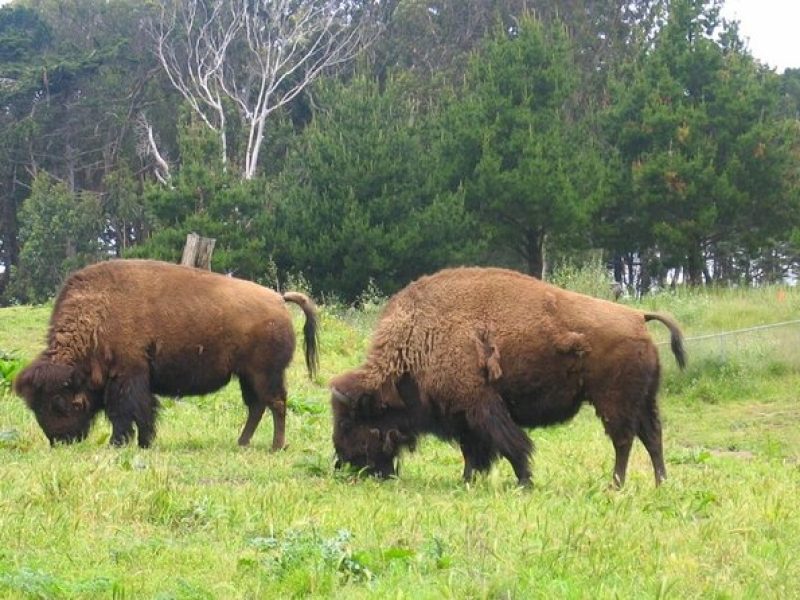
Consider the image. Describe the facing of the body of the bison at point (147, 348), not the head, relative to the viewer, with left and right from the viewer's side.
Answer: facing to the left of the viewer

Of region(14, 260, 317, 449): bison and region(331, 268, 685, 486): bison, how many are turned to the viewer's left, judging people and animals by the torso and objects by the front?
2

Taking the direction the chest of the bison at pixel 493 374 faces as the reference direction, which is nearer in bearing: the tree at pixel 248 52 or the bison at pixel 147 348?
the bison

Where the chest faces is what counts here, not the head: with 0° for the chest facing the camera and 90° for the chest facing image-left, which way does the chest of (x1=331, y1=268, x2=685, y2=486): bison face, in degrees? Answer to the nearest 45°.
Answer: approximately 90°

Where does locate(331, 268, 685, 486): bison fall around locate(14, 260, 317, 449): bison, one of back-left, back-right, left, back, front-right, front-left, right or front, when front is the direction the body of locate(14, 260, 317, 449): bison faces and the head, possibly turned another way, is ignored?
back-left

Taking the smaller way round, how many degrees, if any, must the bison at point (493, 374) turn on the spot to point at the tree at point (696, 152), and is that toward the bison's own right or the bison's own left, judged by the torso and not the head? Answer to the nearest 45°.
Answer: approximately 90° to the bison's own right

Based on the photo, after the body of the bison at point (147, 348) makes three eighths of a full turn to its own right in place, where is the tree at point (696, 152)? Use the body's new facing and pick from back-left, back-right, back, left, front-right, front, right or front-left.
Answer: front

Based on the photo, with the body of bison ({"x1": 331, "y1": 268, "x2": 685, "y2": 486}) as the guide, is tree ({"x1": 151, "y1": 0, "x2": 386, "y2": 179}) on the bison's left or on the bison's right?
on the bison's right

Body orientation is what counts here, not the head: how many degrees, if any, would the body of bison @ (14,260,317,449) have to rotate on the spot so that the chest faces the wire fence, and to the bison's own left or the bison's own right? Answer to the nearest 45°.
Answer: approximately 135° to the bison's own right

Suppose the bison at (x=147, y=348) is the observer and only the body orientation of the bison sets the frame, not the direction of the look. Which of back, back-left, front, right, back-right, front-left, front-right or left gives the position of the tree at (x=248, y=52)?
right

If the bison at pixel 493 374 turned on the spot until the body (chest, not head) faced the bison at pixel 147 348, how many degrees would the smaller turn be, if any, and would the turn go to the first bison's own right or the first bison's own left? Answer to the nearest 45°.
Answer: approximately 45° to the first bison's own right

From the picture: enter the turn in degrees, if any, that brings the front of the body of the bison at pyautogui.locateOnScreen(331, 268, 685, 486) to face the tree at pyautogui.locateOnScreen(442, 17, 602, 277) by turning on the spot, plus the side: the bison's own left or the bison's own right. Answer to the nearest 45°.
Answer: approximately 90° to the bison's own right
